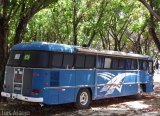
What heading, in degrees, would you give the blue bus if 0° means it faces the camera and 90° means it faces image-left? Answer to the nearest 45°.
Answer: approximately 225°
